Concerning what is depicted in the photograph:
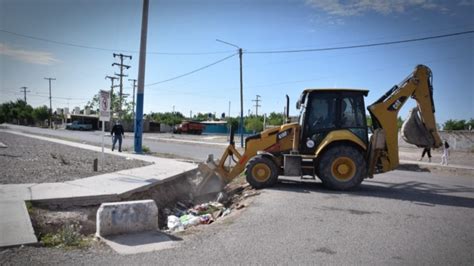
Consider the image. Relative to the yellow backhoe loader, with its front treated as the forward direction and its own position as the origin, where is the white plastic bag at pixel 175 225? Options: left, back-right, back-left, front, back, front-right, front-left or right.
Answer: front-left

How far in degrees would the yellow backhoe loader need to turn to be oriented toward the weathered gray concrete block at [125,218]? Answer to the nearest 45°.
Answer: approximately 45° to its left

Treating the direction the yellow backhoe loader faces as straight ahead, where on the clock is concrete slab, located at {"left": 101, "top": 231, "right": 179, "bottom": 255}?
The concrete slab is roughly at 10 o'clock from the yellow backhoe loader.

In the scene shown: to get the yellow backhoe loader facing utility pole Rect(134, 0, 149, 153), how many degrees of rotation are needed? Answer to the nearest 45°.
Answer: approximately 45° to its right

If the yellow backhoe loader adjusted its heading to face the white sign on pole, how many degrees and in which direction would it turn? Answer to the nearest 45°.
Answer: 0° — it already faces it

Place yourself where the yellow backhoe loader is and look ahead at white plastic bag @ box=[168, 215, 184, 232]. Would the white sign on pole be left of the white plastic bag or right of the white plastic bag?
right

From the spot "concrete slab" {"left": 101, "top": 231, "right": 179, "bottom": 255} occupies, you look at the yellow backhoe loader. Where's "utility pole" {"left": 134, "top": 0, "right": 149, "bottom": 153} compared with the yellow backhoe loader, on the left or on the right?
left

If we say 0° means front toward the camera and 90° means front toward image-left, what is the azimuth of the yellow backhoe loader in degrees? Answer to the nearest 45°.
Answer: approximately 90°
